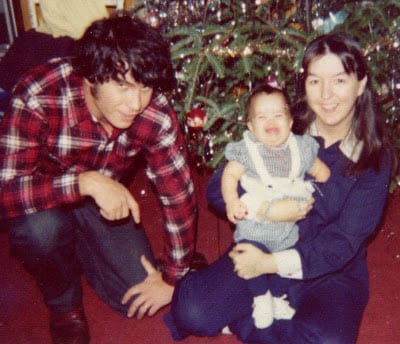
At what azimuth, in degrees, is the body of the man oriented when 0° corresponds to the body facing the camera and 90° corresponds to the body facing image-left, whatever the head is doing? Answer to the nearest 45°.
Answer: approximately 315°

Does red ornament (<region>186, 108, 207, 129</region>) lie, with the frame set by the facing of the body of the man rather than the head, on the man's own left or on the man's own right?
on the man's own left

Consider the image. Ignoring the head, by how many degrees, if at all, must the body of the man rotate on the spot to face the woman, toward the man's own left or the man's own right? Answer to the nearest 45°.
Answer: approximately 45° to the man's own left

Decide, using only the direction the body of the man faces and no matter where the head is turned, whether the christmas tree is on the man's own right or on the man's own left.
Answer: on the man's own left

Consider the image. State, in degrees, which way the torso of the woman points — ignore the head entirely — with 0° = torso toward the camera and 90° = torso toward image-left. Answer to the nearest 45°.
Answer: approximately 45°

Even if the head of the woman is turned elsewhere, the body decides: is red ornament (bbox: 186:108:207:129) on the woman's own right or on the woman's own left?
on the woman's own right

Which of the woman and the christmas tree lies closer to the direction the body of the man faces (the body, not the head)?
the woman
